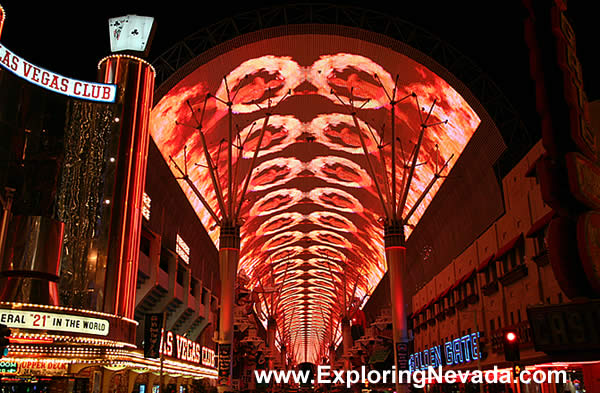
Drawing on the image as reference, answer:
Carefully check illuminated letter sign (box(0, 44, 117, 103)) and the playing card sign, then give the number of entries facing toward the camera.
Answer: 2

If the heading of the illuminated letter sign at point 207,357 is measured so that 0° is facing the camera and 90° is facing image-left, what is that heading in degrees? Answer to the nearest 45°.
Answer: approximately 315°

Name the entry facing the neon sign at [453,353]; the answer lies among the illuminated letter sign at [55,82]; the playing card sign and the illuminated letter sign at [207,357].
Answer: the illuminated letter sign at [207,357]

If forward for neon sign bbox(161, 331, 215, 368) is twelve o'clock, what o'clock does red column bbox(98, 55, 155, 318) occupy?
The red column is roughly at 2 o'clock from the neon sign.

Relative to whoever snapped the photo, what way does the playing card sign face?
facing the viewer

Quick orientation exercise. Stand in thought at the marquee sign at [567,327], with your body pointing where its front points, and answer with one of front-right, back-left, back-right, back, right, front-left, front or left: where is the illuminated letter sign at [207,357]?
right

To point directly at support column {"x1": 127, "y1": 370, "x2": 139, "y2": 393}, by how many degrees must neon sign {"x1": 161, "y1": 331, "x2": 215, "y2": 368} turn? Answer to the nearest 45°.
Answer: approximately 90° to its right

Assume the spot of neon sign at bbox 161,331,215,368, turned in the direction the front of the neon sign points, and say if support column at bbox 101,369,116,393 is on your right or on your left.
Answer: on your right

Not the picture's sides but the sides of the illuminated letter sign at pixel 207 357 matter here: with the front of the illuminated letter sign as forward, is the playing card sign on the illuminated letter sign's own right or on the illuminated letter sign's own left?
on the illuminated letter sign's own right

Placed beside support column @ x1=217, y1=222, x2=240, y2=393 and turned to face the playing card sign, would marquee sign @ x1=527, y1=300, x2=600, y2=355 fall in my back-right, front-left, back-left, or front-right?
front-left

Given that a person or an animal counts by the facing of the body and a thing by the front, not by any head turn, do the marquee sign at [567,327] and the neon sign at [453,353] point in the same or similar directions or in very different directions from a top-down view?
same or similar directions

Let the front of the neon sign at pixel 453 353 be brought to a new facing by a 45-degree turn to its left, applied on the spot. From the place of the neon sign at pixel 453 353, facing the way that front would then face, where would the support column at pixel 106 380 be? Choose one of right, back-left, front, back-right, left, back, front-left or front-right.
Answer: front-right

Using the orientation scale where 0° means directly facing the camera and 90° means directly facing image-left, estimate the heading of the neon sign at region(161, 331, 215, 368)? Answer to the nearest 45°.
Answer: approximately 315°

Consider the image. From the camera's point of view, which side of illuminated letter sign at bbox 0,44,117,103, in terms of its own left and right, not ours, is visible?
front

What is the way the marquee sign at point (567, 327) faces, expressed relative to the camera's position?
facing the viewer and to the left of the viewer

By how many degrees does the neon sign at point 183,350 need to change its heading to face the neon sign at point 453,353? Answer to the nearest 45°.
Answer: approximately 45° to its left
